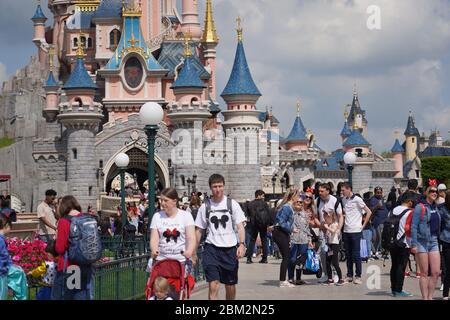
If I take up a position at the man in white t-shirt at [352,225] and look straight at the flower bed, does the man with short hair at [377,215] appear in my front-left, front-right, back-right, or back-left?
back-right

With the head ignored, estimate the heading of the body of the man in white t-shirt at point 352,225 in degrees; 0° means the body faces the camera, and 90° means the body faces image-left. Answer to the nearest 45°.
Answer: approximately 45°

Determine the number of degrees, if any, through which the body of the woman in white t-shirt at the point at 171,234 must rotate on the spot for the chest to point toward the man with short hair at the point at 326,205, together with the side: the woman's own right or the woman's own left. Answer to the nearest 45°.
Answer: approximately 135° to the woman's own left
